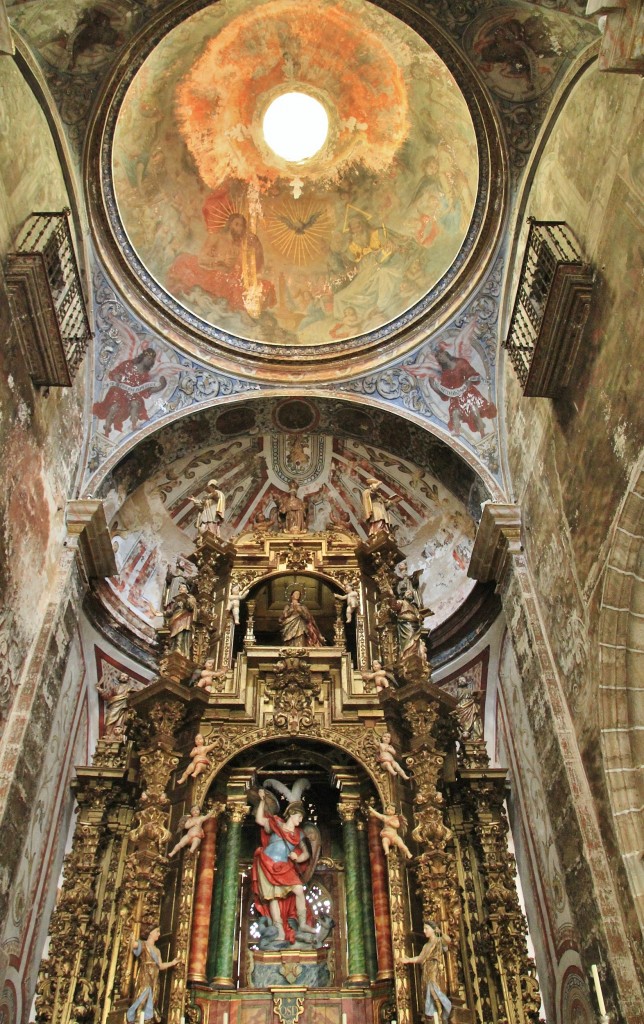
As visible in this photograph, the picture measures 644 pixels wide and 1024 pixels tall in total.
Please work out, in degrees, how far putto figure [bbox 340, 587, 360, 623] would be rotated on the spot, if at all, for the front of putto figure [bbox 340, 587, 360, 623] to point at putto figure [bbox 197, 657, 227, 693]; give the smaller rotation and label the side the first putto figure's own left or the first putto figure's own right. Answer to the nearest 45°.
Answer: approximately 45° to the first putto figure's own right

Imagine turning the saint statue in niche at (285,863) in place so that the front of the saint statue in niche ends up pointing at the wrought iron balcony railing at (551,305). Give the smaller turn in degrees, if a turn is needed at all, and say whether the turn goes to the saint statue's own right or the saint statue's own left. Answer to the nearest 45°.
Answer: approximately 45° to the saint statue's own left

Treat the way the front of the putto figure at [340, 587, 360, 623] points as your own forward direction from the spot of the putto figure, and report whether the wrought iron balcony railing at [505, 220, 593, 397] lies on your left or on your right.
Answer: on your left

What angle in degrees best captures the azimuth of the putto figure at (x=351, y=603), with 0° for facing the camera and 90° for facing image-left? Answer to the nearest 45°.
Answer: approximately 45°

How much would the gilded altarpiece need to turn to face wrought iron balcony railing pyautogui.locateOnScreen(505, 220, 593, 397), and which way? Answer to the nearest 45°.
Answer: approximately 45° to its left
